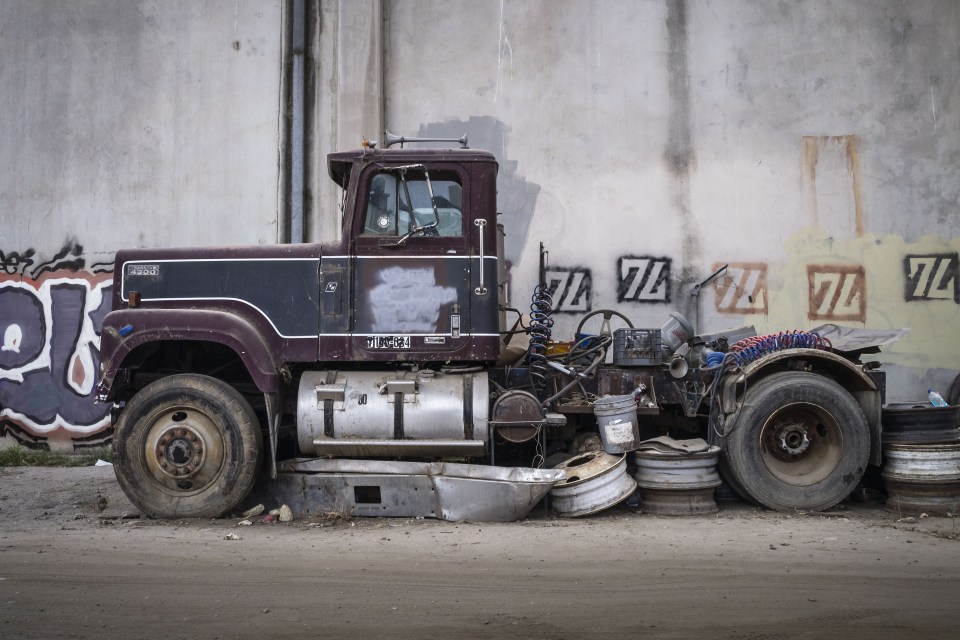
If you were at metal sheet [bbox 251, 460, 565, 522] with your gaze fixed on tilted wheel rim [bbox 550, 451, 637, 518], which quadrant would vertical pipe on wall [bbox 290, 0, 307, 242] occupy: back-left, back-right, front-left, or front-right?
back-left

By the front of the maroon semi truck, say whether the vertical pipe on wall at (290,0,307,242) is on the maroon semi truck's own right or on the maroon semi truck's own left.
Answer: on the maroon semi truck's own right

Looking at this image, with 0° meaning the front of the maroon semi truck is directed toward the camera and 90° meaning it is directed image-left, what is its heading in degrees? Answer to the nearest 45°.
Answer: approximately 90°

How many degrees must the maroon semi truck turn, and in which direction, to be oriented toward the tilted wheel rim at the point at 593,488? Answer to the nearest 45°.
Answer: approximately 180°

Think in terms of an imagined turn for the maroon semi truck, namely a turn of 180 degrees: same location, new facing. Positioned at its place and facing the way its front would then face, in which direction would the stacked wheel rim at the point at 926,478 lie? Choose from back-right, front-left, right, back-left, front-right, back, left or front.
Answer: front
